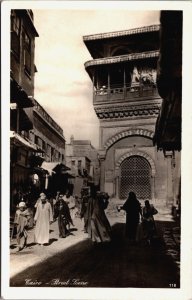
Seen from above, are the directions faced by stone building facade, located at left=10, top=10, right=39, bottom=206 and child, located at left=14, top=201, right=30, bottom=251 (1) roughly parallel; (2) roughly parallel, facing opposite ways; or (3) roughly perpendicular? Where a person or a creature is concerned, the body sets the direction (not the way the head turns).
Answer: roughly perpendicular

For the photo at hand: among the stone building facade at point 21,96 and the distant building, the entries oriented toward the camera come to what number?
1

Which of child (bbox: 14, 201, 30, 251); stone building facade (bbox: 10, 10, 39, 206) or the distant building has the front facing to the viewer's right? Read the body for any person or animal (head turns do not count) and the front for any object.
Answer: the stone building facade

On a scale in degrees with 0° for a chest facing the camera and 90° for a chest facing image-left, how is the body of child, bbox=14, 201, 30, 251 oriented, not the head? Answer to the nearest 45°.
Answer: approximately 0°

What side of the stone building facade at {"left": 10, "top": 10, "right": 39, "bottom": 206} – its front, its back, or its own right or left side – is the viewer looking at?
right

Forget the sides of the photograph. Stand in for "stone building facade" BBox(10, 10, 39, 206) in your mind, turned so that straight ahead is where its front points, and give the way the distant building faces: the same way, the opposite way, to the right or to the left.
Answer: to the right
